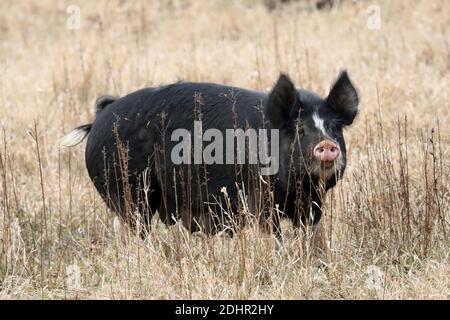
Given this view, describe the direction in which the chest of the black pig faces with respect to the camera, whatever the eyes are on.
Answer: to the viewer's right
